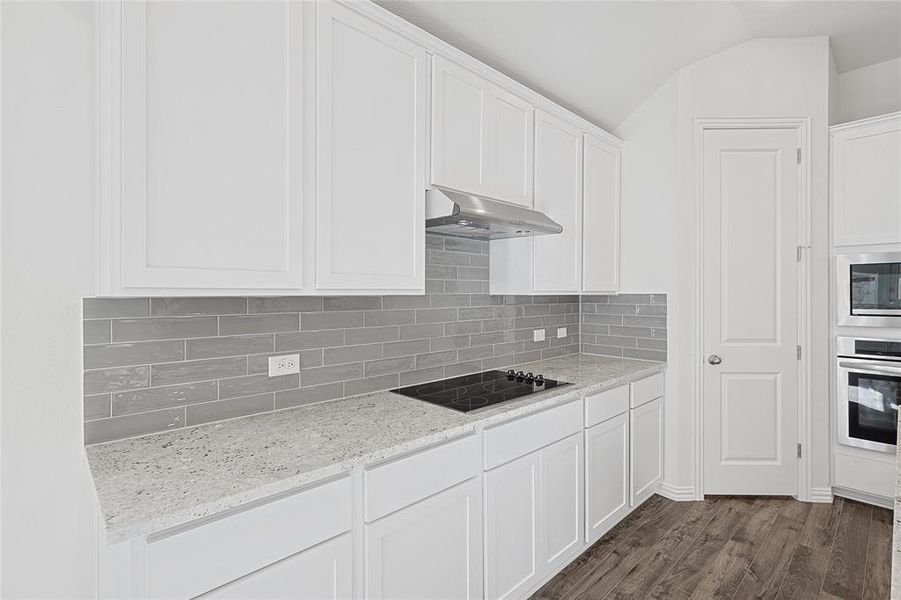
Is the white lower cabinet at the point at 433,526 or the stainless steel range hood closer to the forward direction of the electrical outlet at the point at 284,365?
the white lower cabinet

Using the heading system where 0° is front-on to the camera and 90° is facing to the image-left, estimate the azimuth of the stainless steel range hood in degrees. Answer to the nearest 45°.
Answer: approximately 315°

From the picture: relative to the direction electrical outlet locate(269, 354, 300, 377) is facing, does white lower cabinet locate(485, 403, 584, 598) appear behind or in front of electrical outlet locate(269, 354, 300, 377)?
in front

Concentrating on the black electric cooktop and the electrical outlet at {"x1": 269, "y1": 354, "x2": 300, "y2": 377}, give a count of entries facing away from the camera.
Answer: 0

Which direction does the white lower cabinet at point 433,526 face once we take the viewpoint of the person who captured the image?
facing the viewer and to the right of the viewer

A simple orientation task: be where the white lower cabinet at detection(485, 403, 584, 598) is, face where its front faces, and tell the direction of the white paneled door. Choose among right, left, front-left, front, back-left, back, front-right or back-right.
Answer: left

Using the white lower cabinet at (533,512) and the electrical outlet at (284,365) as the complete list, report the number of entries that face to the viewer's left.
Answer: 0
